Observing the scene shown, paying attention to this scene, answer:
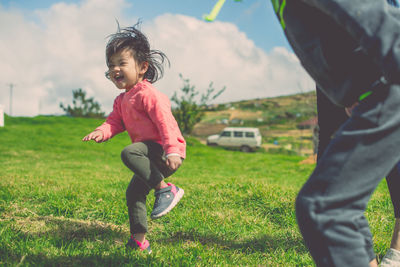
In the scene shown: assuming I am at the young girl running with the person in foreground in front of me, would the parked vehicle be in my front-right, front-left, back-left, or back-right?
back-left

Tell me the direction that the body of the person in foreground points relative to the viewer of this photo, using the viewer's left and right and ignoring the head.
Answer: facing to the left of the viewer

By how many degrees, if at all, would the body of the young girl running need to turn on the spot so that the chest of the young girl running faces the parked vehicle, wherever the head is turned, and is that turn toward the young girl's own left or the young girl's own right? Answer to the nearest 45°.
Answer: approximately 135° to the young girl's own right

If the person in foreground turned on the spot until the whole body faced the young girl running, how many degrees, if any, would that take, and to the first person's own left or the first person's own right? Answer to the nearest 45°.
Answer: approximately 45° to the first person's own right

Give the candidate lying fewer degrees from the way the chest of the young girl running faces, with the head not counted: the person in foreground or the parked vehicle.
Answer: the person in foreground

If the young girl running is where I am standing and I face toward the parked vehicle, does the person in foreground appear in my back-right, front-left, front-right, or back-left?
back-right

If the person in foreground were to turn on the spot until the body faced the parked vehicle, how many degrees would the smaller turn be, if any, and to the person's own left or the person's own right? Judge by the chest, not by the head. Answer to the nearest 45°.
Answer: approximately 90° to the person's own right

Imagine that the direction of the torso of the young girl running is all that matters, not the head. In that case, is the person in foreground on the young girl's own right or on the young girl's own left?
on the young girl's own left
